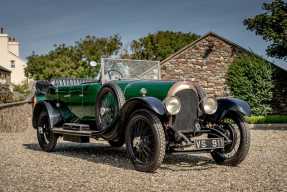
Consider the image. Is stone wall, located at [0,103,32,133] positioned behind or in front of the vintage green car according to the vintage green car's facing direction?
behind

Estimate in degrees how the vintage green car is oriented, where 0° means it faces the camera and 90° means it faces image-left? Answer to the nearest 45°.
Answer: approximately 315°

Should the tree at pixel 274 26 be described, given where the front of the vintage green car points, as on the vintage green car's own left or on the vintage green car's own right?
on the vintage green car's own left

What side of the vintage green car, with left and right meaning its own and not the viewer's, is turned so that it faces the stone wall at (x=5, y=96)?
back

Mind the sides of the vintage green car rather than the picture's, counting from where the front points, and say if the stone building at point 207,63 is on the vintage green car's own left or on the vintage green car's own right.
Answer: on the vintage green car's own left

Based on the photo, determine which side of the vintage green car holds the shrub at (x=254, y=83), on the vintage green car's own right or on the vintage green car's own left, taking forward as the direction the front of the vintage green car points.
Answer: on the vintage green car's own left
